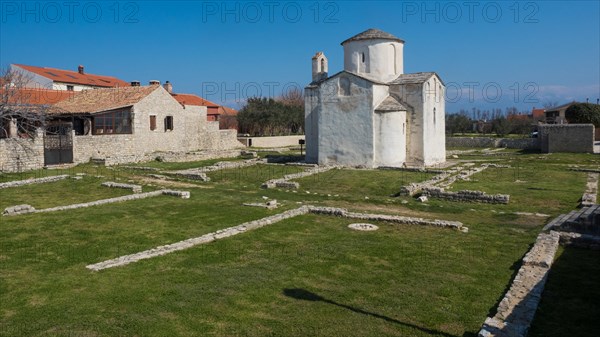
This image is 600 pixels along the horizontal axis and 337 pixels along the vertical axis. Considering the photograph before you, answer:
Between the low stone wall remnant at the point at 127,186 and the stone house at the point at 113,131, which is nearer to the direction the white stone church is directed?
the stone house

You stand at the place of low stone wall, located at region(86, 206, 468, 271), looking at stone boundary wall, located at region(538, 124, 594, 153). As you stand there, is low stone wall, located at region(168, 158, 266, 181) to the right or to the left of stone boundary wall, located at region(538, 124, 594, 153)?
left

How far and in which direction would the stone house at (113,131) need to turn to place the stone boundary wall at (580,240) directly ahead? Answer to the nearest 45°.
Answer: approximately 45° to its left

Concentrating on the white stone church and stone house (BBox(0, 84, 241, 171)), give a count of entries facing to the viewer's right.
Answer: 0

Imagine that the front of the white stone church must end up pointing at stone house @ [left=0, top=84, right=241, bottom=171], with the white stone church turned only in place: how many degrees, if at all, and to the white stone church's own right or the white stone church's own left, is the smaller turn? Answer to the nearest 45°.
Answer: approximately 45° to the white stone church's own left

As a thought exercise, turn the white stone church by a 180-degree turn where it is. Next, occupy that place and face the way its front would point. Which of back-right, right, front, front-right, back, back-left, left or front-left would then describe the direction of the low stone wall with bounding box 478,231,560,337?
front-right

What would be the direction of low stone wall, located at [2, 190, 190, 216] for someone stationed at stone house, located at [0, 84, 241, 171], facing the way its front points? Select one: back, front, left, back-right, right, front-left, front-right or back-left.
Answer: front-left

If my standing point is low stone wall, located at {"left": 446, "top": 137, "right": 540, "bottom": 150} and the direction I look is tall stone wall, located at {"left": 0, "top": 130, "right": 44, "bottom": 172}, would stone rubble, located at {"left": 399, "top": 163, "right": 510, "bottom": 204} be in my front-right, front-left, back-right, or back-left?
front-left

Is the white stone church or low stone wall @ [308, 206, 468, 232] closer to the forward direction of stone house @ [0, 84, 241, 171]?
the low stone wall

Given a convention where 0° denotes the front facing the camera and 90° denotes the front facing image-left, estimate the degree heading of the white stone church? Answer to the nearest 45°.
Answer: approximately 135°
